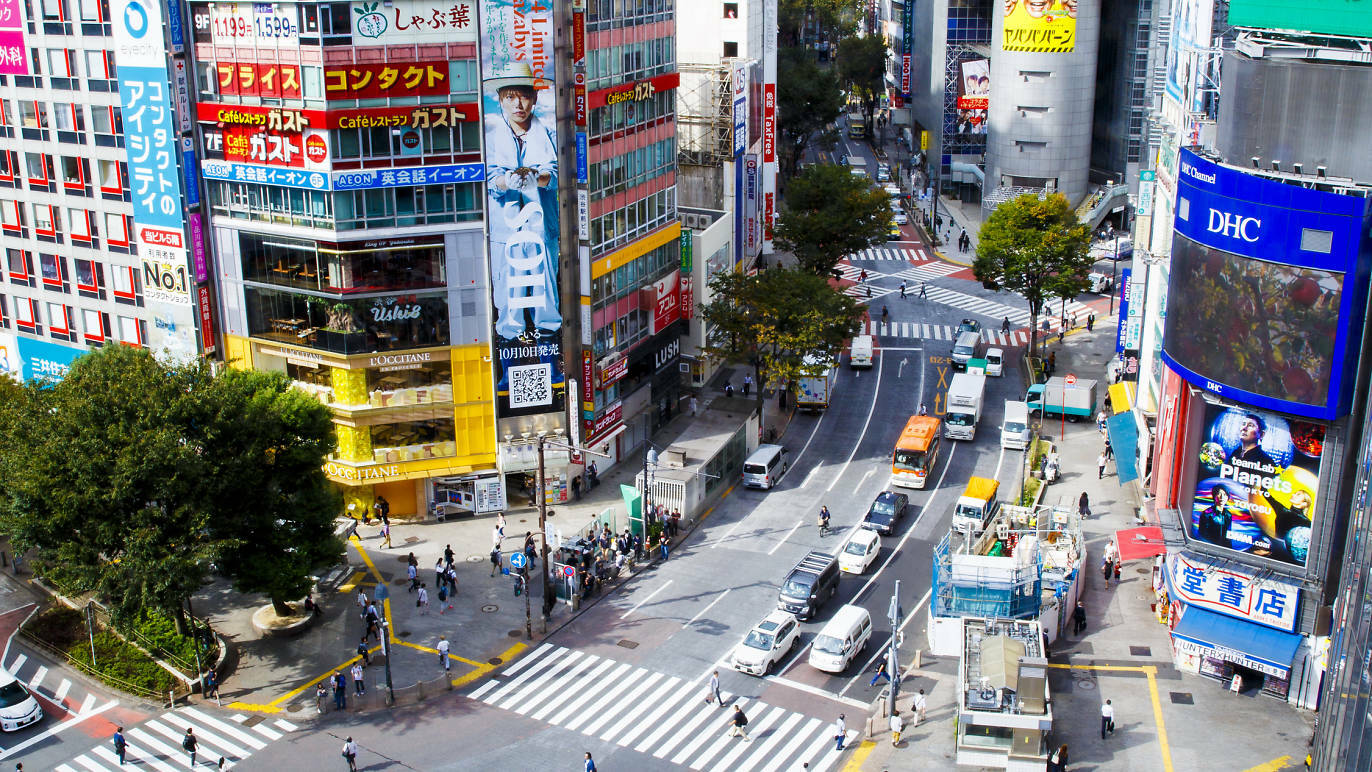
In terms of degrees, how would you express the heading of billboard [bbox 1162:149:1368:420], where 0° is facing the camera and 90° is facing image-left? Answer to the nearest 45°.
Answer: approximately 45°

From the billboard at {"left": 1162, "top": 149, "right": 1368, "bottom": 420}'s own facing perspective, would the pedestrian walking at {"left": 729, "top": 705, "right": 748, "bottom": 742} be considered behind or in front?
in front

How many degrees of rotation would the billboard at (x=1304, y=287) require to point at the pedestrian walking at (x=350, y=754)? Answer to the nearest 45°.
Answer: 0° — it already faces them

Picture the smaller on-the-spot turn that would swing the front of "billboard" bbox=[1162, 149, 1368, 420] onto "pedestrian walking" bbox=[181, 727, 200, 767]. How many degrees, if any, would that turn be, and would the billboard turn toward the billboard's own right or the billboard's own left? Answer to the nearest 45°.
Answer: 0° — it already faces them
